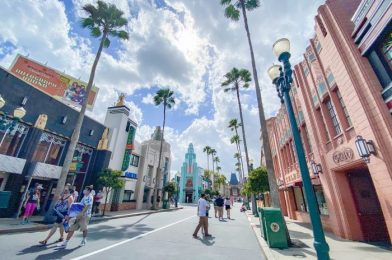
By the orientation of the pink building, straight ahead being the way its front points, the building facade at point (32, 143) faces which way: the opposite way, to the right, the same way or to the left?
the opposite way

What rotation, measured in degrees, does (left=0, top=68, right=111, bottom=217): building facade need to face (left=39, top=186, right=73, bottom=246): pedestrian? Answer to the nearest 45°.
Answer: approximately 45° to its right

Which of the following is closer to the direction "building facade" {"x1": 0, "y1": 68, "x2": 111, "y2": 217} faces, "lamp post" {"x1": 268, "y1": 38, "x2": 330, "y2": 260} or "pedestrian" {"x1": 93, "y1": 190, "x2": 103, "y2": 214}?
the lamp post

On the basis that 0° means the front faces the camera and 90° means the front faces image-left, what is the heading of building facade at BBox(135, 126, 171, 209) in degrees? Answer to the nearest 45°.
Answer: approximately 315°

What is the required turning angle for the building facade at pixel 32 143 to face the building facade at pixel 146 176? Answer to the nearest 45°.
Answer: approximately 90° to its left

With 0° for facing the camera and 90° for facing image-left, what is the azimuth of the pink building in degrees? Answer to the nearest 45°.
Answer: approximately 45°

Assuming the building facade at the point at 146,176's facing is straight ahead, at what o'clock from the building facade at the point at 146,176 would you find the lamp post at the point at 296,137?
The lamp post is roughly at 1 o'clock from the building facade.
